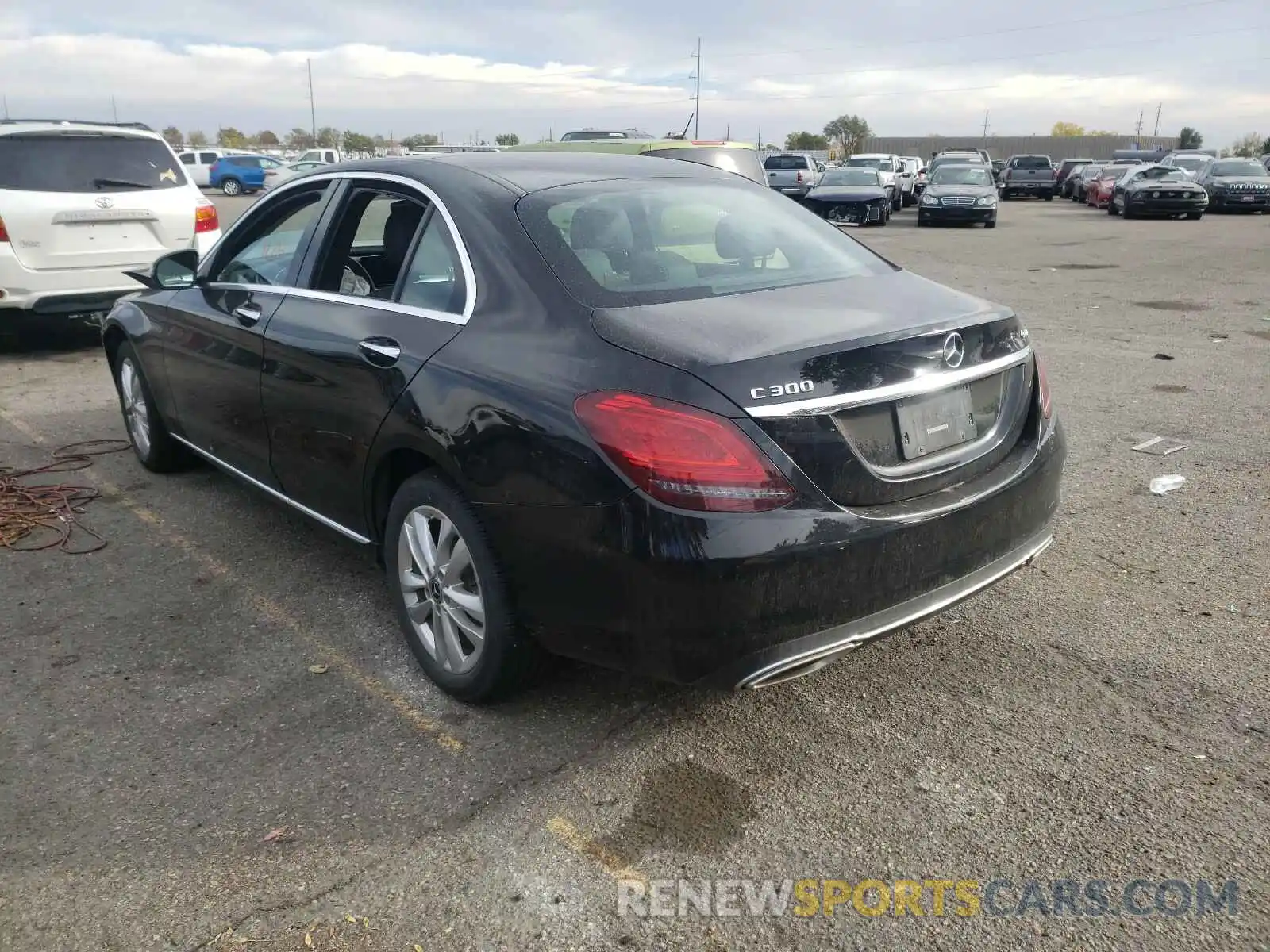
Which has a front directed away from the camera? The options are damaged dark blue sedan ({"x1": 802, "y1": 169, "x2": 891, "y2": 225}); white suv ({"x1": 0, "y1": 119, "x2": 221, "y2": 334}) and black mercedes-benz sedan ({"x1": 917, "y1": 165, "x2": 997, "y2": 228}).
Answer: the white suv

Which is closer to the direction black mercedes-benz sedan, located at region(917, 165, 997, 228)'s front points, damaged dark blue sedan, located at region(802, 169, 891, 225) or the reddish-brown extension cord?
the reddish-brown extension cord

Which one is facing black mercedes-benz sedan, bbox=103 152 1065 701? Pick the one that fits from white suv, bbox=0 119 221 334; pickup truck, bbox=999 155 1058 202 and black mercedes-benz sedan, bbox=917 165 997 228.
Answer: black mercedes-benz sedan, bbox=917 165 997 228

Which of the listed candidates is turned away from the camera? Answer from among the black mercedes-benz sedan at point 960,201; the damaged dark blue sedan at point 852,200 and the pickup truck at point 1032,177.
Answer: the pickup truck

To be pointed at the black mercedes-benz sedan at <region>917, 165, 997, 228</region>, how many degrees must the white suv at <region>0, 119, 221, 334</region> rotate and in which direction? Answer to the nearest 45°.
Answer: approximately 45° to its right

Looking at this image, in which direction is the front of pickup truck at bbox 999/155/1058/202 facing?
away from the camera

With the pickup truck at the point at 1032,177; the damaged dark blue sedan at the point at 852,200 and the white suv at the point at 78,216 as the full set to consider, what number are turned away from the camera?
2

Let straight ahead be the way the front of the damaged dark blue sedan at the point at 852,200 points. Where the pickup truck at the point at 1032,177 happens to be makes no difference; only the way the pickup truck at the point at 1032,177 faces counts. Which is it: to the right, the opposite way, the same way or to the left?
the opposite way

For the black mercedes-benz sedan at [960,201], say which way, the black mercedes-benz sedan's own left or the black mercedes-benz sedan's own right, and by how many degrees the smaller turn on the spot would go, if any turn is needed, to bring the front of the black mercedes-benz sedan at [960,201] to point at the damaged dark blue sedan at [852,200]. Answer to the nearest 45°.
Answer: approximately 90° to the black mercedes-benz sedan's own right

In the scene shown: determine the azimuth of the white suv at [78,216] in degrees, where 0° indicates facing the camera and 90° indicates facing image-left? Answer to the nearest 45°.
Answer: approximately 180°

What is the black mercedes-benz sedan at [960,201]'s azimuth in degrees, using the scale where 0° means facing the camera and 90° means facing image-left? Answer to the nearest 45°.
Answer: approximately 0°

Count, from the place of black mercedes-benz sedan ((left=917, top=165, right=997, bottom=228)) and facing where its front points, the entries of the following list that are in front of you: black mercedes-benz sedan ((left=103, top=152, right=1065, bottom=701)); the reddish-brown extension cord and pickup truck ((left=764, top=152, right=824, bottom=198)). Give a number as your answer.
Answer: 2

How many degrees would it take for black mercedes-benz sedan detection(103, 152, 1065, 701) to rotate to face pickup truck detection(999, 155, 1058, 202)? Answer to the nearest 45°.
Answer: approximately 90° to its right

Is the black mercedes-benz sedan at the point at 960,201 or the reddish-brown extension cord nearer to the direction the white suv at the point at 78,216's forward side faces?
the black mercedes-benz sedan

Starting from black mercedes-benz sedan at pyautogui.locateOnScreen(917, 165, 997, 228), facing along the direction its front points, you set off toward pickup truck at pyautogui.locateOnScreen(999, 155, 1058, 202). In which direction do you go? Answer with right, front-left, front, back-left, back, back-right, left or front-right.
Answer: back
